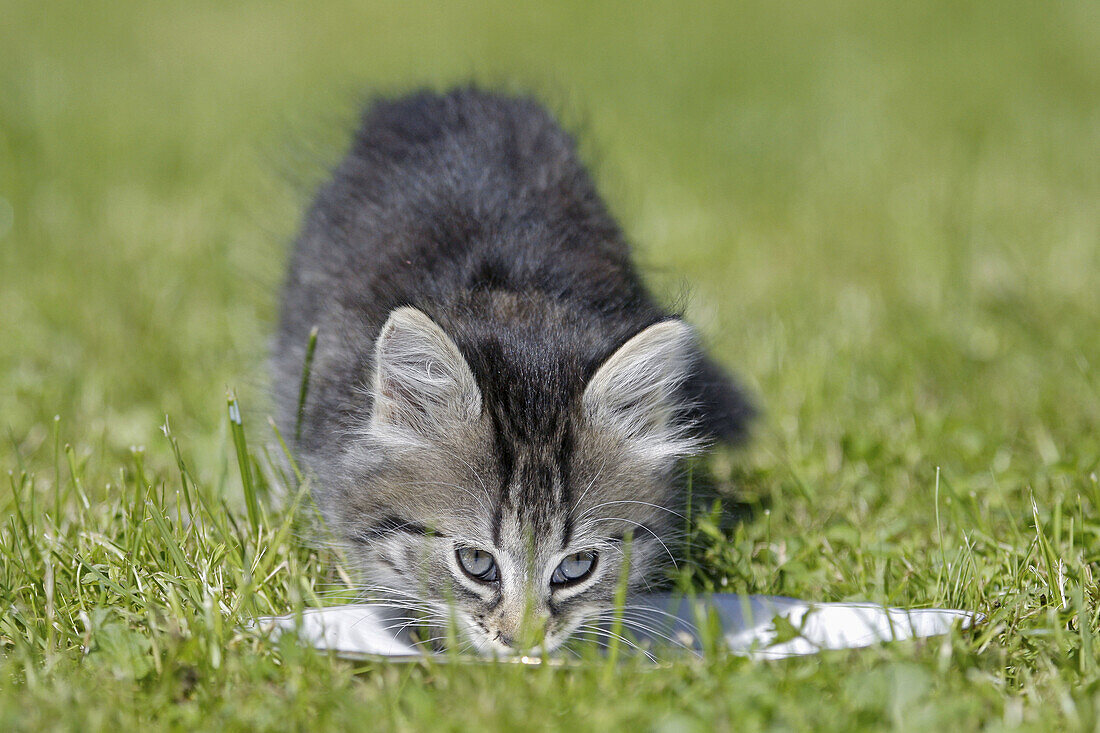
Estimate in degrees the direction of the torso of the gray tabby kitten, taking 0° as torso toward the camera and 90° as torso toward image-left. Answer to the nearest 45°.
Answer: approximately 0°
